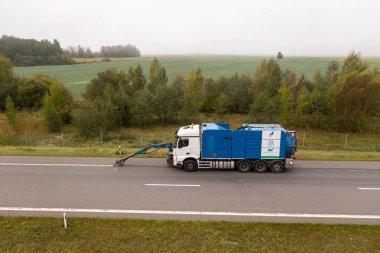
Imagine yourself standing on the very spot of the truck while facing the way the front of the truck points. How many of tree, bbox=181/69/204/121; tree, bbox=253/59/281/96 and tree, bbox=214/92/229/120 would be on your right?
3

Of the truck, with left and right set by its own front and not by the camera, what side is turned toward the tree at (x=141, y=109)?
right

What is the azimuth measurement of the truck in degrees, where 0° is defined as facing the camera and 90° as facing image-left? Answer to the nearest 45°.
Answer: approximately 90°

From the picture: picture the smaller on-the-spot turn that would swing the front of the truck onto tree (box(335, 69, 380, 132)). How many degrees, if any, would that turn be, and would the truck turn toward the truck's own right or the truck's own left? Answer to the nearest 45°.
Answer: approximately 135° to the truck's own right

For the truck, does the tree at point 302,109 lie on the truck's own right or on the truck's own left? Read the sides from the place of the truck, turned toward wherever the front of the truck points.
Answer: on the truck's own right

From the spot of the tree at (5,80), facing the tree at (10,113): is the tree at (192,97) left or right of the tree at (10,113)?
left

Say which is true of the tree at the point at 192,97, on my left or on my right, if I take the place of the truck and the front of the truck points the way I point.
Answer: on my right

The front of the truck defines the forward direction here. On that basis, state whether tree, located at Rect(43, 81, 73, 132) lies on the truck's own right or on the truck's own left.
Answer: on the truck's own right

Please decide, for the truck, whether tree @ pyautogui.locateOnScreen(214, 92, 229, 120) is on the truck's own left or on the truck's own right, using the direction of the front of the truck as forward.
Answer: on the truck's own right

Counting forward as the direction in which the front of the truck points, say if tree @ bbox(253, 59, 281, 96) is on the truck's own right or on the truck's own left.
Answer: on the truck's own right
